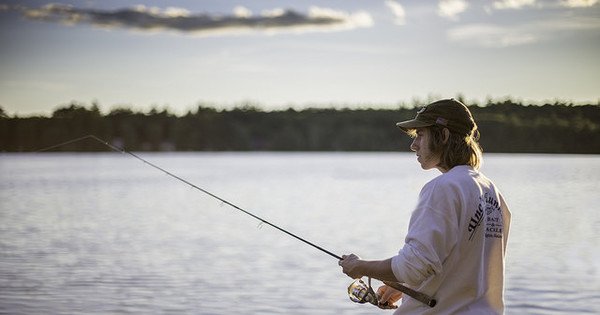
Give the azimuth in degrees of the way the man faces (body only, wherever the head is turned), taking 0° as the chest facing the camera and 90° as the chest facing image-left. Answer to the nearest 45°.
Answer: approximately 135°

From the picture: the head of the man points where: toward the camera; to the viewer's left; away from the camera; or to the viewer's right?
to the viewer's left
